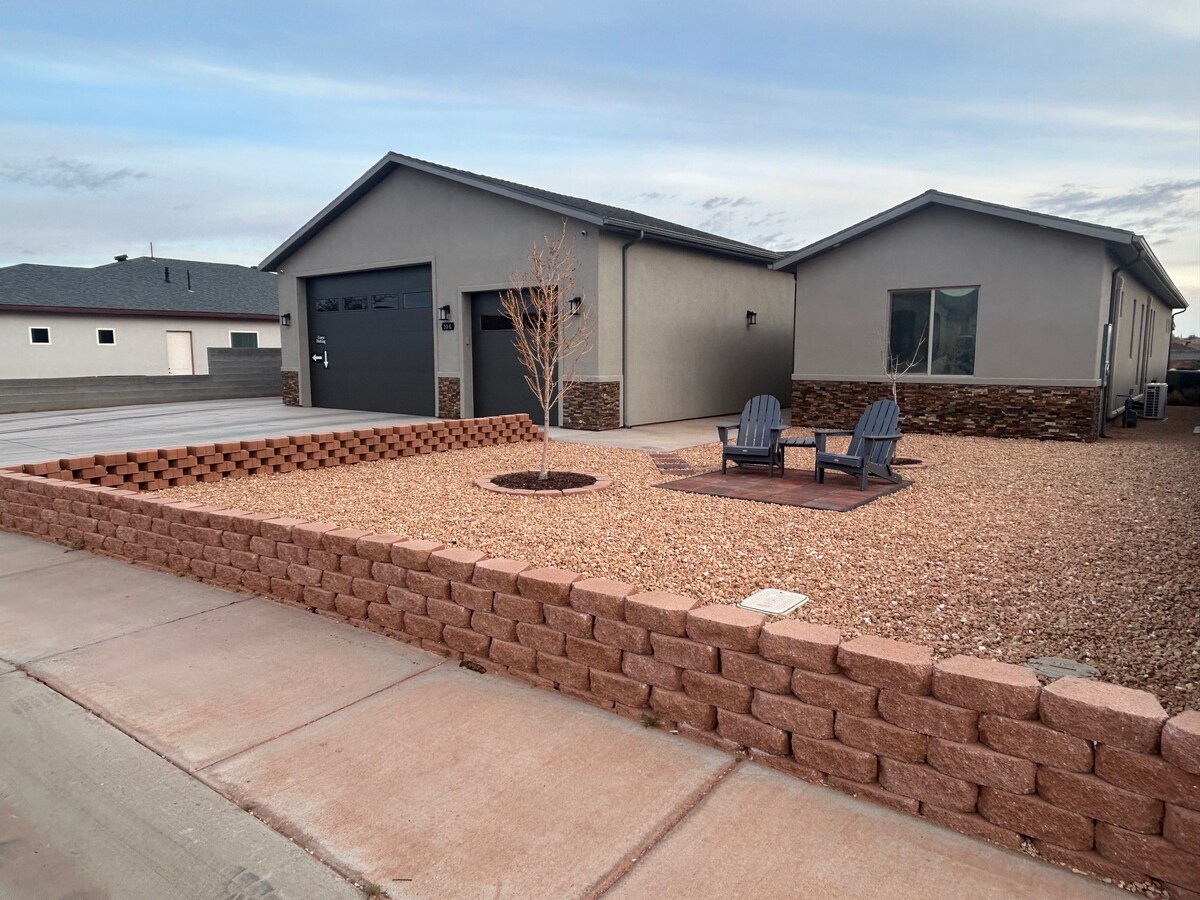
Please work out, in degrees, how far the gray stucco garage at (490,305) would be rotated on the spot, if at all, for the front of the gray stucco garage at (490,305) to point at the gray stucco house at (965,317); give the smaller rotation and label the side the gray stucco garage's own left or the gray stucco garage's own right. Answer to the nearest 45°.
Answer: approximately 90° to the gray stucco garage's own left

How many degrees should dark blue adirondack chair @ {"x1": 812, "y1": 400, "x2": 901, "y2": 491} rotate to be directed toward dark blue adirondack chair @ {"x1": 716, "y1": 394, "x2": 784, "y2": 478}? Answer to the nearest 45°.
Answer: approximately 45° to its right

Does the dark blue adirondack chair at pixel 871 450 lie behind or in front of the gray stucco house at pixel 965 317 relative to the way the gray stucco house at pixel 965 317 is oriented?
in front

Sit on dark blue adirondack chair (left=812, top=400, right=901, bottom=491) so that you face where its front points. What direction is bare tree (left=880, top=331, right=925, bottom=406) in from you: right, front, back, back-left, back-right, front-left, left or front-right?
back-right

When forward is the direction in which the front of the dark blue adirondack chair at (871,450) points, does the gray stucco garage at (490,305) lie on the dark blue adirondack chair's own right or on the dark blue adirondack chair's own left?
on the dark blue adirondack chair's own right

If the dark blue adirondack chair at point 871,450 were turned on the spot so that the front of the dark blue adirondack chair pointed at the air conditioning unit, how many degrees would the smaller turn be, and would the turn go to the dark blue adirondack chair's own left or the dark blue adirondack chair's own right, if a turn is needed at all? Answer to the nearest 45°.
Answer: approximately 180°

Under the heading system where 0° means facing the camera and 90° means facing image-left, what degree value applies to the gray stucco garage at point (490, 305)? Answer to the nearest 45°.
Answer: approximately 45°

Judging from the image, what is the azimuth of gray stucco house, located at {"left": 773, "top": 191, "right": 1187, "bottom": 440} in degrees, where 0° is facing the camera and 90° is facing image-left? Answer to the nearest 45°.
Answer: approximately 45°

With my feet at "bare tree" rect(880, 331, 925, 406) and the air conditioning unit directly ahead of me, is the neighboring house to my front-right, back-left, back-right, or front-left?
back-left

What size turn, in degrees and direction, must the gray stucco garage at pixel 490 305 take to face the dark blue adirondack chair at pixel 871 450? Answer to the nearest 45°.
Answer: approximately 90° to its left

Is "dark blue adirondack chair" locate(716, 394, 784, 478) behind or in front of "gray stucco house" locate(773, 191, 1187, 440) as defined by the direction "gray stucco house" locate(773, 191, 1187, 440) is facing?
in front

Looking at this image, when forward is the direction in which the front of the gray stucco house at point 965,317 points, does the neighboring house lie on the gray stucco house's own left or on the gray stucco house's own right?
on the gray stucco house's own right

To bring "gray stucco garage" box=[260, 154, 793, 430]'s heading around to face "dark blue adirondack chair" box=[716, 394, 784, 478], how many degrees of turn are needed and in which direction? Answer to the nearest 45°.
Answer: approximately 45° to its left
